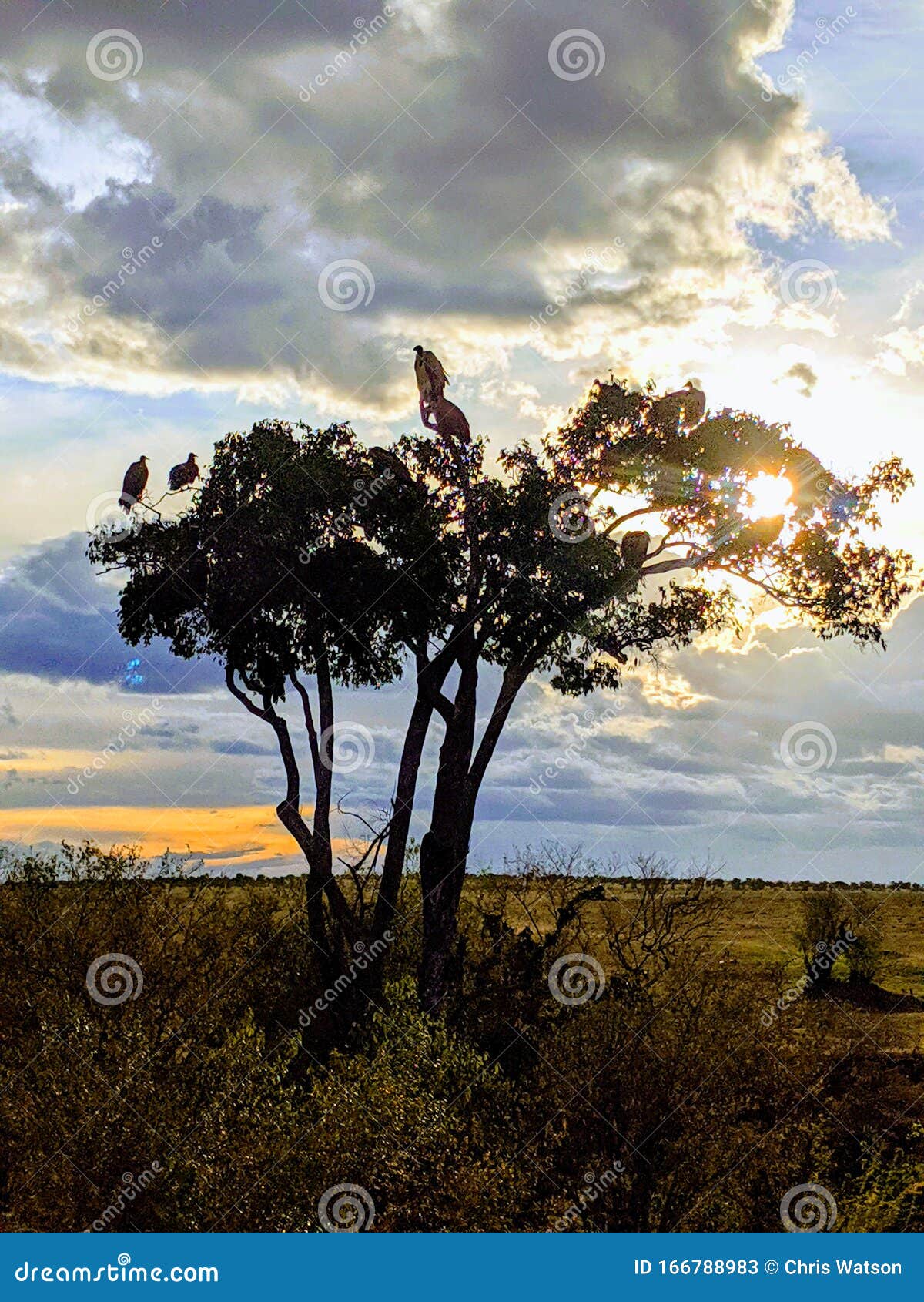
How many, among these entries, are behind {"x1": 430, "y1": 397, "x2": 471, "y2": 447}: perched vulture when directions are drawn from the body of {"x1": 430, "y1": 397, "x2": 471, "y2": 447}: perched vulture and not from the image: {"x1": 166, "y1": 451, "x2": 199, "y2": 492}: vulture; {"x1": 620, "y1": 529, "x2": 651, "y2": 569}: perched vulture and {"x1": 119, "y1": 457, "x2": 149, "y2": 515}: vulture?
1

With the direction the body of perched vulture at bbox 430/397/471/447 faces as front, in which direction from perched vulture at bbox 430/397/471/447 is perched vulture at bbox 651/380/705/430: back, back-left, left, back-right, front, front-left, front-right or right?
back

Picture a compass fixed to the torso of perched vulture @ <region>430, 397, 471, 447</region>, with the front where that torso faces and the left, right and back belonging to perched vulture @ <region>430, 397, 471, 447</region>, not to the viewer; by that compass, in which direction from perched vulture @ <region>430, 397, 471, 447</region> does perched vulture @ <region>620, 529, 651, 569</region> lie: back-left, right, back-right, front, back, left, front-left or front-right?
back

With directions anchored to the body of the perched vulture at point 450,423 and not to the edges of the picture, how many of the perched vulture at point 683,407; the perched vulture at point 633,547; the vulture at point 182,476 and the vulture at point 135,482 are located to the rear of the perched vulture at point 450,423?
2
